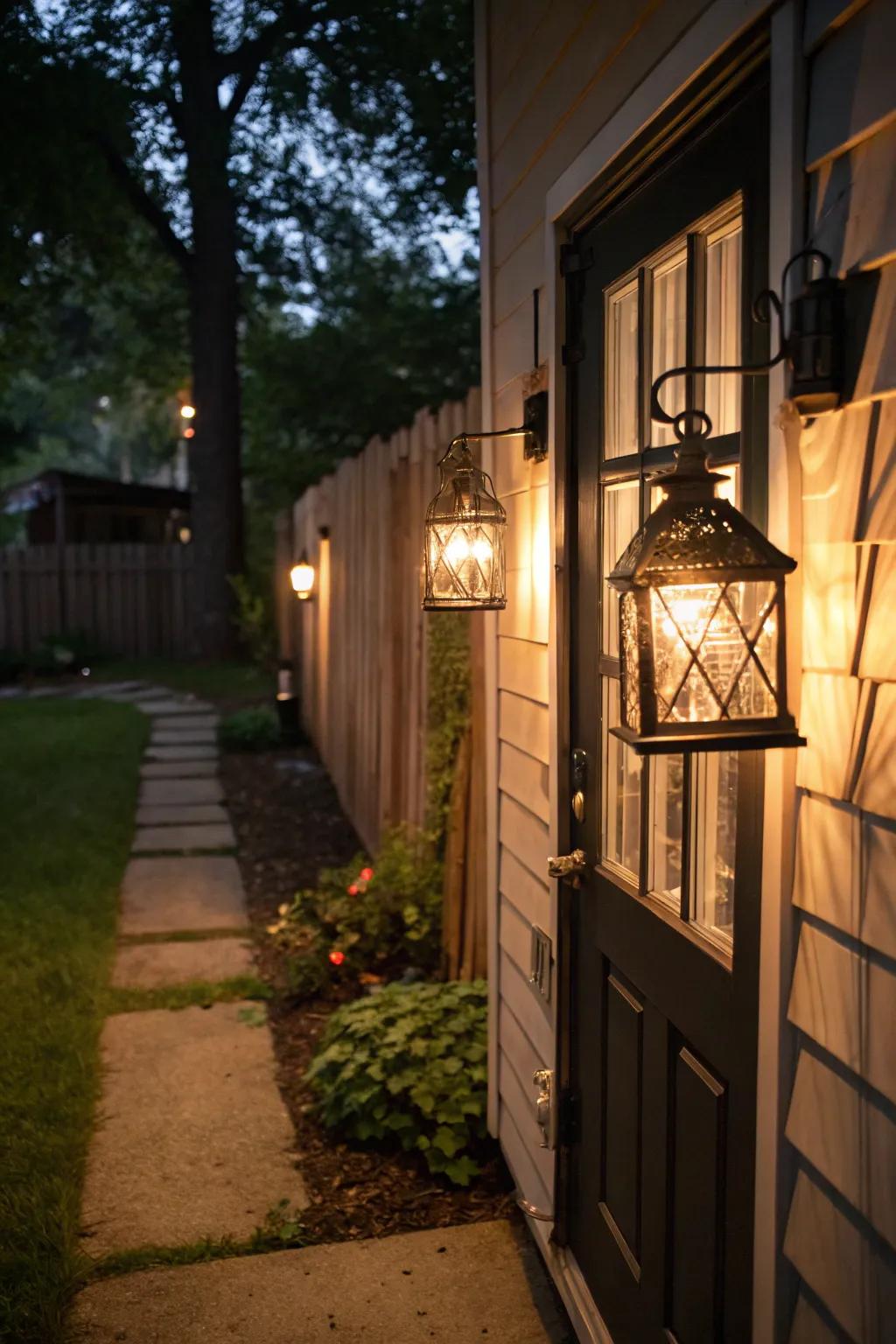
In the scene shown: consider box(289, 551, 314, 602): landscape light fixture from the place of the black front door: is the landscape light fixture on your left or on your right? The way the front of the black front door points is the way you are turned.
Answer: on your right

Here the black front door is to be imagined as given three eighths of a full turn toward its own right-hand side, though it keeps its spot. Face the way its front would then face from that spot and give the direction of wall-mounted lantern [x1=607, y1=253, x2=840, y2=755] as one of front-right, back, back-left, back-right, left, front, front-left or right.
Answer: back

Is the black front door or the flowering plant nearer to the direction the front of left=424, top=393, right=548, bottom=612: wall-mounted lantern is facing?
the flowering plant

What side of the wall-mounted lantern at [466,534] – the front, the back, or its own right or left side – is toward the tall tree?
right

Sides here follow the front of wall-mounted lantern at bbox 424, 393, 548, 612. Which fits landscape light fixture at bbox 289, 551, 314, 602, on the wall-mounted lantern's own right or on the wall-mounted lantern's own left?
on the wall-mounted lantern's own right

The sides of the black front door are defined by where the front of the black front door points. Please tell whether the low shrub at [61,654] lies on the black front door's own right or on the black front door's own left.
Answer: on the black front door's own right

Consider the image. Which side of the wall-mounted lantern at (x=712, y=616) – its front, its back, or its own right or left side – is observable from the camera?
left

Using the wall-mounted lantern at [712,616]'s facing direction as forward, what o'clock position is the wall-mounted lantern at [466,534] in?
the wall-mounted lantern at [466,534] is roughly at 2 o'clock from the wall-mounted lantern at [712,616].

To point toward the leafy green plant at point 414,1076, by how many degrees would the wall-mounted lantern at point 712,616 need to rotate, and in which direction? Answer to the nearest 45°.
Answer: approximately 45° to its right

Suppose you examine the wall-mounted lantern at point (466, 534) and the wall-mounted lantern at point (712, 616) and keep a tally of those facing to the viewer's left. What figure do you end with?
2

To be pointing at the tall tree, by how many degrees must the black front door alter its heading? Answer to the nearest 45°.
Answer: approximately 90° to its right

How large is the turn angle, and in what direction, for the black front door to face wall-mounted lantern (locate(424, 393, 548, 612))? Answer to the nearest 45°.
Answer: approximately 90° to its right

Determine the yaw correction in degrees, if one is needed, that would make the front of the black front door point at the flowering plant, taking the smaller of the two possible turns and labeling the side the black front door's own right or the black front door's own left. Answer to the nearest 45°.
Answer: approximately 90° to the black front door's own right

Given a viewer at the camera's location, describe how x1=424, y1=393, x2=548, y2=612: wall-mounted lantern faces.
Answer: facing to the left of the viewer
